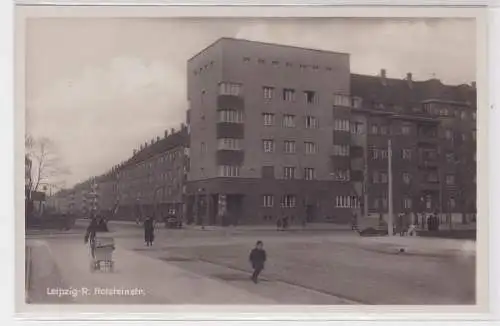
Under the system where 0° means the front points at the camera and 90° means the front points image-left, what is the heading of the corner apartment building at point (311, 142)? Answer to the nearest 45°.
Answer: approximately 0°
